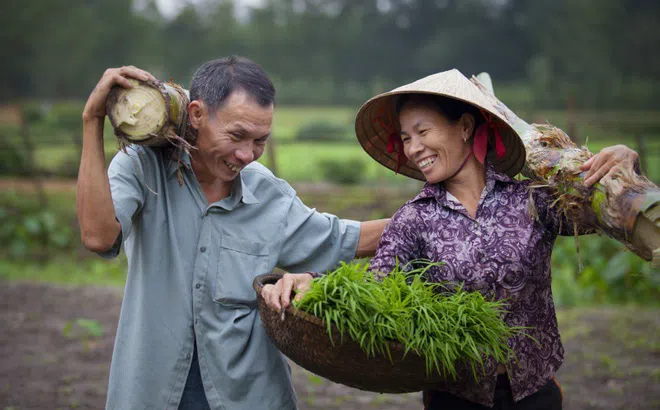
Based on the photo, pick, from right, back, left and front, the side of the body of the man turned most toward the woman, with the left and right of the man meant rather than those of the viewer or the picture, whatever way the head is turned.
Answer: left

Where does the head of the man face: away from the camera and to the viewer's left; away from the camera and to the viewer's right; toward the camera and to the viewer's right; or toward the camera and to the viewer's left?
toward the camera and to the viewer's right

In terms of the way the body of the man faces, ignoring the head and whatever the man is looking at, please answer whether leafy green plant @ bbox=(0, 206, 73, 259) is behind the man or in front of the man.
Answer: behind

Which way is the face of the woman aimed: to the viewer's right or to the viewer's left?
to the viewer's left

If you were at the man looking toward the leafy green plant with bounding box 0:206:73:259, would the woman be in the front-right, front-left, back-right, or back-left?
back-right

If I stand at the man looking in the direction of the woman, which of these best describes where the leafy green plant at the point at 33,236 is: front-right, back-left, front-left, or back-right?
back-left

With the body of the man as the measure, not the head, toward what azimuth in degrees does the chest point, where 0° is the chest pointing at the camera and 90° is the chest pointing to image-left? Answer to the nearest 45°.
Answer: approximately 0°

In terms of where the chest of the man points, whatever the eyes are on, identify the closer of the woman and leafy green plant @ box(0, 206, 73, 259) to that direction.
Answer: the woman
